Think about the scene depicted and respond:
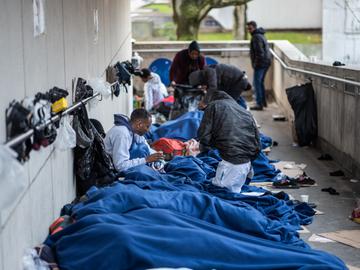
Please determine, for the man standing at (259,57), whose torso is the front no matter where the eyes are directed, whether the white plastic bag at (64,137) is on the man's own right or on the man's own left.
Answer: on the man's own left

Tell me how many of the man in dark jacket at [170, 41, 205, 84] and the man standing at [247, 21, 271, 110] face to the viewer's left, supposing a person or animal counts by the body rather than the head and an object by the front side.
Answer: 1

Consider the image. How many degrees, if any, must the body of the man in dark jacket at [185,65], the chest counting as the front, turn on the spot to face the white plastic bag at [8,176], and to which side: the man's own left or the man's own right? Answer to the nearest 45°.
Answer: approximately 45° to the man's own right

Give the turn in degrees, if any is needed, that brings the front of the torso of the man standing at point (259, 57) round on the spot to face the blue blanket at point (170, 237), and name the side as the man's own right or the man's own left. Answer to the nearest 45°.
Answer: approximately 90° to the man's own left

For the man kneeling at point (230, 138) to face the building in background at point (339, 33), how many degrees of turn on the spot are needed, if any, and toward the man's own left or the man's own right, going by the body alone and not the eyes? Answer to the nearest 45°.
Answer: approximately 45° to the man's own right

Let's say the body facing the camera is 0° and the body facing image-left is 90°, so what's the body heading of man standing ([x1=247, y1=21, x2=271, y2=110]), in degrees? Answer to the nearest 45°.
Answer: approximately 90°

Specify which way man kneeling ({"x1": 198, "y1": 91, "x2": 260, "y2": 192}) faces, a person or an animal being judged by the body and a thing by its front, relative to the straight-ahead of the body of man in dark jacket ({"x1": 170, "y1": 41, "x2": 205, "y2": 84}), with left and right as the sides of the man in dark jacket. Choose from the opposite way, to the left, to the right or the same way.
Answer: the opposite way

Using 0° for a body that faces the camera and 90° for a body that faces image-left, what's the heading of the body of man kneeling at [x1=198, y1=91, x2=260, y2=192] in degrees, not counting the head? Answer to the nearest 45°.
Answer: approximately 135°

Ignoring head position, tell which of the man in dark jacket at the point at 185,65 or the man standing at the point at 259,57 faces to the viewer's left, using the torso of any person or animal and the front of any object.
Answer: the man standing

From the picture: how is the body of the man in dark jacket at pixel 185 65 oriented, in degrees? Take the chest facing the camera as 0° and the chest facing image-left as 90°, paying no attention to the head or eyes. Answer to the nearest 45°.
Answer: approximately 315°
